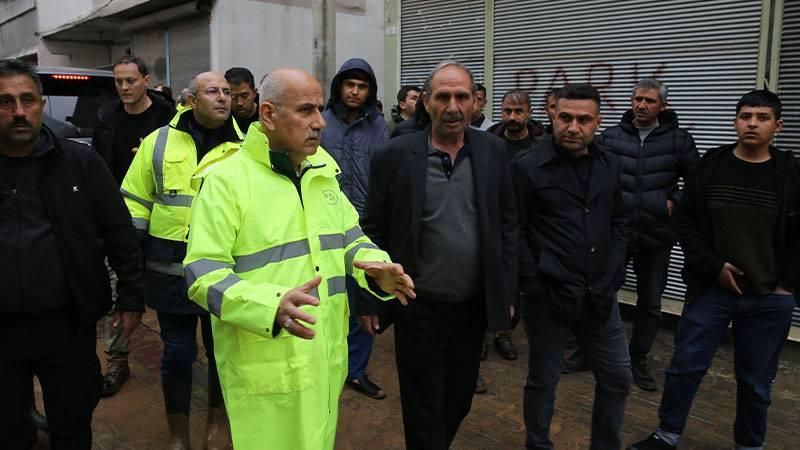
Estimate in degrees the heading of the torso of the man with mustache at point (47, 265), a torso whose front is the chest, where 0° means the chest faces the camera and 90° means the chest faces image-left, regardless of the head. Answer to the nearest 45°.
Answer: approximately 0°

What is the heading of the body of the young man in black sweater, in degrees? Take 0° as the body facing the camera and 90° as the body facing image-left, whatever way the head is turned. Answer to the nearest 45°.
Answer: approximately 0°

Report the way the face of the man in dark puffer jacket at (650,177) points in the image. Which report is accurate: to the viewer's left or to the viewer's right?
to the viewer's left

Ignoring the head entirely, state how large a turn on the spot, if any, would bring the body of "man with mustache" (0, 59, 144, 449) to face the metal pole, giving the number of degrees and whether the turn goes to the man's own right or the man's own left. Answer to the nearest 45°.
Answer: approximately 135° to the man's own left

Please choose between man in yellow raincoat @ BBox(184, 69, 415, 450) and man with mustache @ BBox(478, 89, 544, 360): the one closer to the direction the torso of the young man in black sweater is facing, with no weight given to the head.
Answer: the man in yellow raincoat

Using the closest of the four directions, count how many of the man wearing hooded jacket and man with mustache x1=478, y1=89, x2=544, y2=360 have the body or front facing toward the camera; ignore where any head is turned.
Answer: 2
